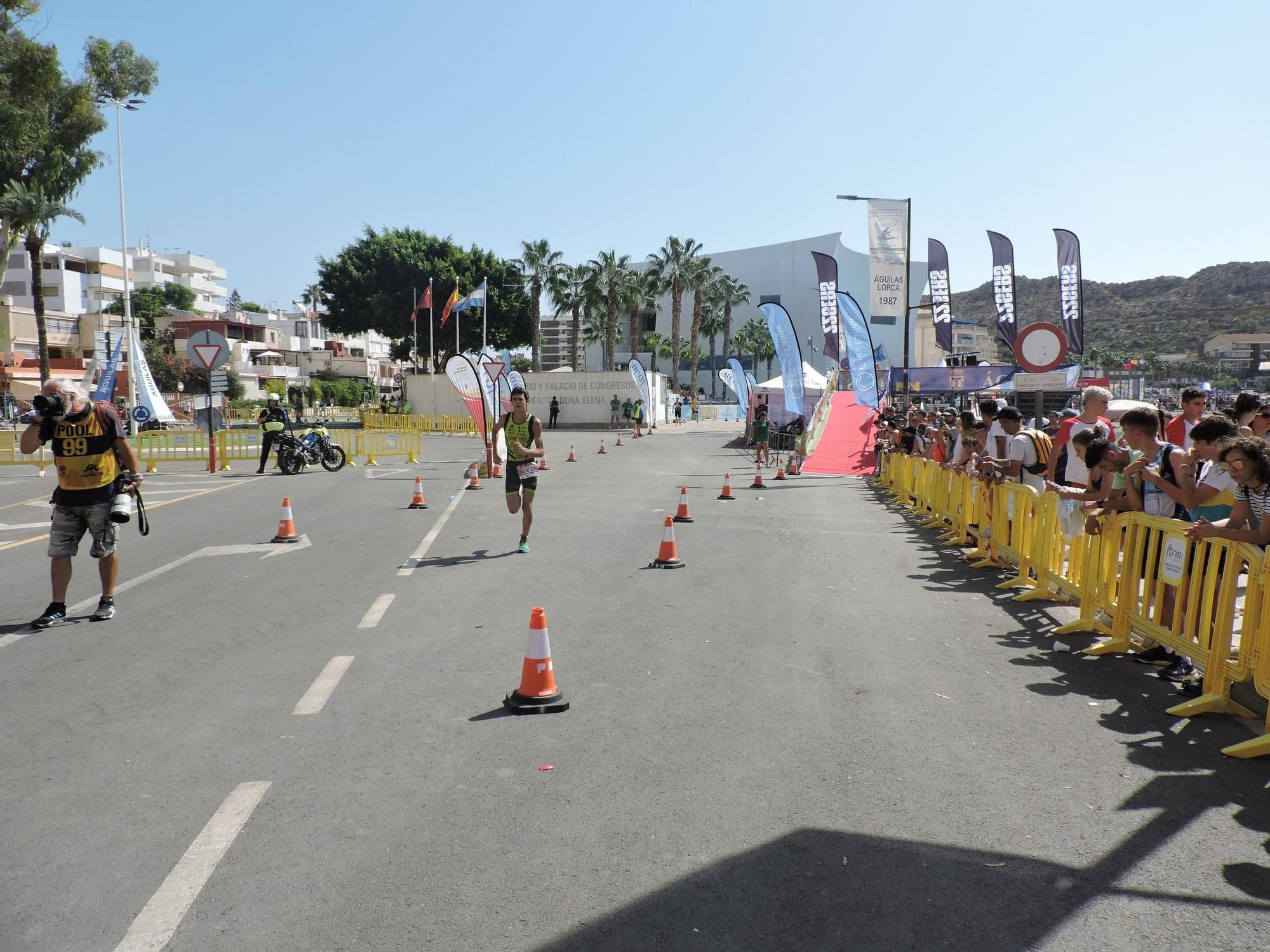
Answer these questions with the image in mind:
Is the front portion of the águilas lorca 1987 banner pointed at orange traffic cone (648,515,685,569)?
yes

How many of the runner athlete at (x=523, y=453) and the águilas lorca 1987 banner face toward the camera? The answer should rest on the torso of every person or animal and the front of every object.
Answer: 2

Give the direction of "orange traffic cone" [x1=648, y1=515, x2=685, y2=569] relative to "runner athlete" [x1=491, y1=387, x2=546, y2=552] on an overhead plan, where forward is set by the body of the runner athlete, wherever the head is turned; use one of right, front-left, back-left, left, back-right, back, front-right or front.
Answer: front-left

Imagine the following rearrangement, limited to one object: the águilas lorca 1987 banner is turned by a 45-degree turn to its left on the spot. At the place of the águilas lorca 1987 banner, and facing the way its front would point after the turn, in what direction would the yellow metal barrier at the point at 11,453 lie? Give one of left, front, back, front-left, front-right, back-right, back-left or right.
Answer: back-right

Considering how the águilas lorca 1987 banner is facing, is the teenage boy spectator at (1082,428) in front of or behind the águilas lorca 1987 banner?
in front

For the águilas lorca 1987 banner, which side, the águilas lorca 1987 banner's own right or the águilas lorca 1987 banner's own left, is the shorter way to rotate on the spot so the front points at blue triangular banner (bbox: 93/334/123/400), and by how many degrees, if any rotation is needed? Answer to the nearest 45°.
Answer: approximately 90° to the águilas lorca 1987 banner's own right

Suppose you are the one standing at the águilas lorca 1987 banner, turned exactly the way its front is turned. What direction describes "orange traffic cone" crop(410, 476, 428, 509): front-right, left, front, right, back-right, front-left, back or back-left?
front-right

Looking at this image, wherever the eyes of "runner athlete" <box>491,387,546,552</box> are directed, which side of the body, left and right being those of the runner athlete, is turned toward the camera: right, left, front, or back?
front

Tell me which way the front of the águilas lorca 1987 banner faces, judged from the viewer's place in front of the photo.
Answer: facing the viewer

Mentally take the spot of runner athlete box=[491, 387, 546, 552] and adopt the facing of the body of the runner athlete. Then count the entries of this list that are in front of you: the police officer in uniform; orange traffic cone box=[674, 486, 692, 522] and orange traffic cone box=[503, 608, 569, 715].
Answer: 1
